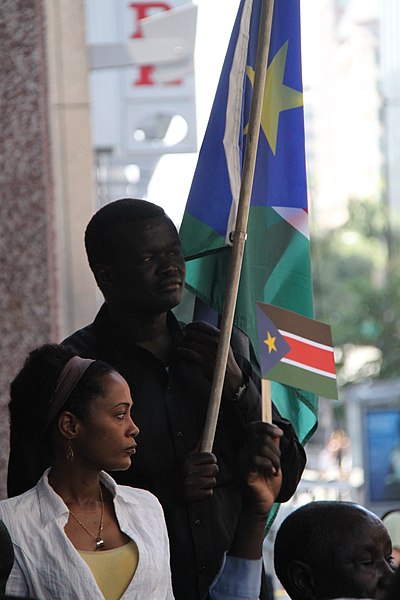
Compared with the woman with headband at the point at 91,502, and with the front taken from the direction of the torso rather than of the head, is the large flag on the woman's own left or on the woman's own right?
on the woman's own left

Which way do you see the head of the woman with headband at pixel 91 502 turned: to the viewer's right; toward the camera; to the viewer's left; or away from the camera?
to the viewer's right

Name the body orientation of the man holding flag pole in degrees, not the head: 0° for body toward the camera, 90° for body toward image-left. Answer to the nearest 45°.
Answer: approximately 315°
